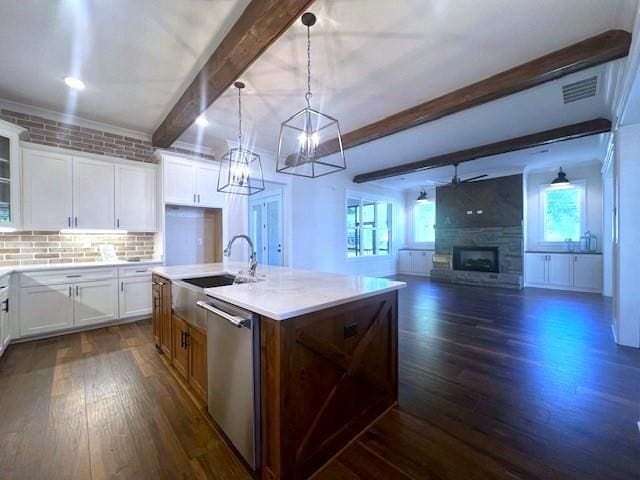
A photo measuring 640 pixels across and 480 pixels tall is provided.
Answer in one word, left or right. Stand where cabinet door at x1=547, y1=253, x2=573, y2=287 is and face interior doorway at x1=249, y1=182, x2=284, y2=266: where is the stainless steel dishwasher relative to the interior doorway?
left

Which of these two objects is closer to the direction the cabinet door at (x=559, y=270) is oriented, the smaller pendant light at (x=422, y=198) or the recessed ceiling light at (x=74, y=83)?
the recessed ceiling light

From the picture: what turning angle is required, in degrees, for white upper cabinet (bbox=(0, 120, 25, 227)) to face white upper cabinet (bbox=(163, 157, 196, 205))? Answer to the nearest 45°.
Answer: approximately 45° to its left

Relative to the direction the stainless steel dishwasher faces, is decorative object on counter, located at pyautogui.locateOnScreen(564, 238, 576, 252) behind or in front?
behind

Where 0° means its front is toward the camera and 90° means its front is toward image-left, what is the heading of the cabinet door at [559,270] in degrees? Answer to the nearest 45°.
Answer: approximately 0°
